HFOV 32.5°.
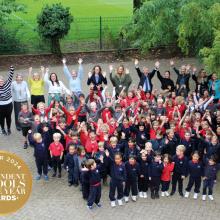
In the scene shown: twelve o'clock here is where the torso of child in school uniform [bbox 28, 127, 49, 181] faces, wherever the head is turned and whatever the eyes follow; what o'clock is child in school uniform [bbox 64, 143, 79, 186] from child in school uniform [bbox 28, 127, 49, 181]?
child in school uniform [bbox 64, 143, 79, 186] is roughly at 10 o'clock from child in school uniform [bbox 28, 127, 49, 181].

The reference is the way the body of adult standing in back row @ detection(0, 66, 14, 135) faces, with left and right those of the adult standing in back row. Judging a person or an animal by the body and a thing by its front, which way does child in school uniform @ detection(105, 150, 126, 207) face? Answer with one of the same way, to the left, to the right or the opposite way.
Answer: the same way

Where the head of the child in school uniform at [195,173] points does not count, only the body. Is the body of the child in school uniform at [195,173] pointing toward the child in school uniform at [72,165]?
no

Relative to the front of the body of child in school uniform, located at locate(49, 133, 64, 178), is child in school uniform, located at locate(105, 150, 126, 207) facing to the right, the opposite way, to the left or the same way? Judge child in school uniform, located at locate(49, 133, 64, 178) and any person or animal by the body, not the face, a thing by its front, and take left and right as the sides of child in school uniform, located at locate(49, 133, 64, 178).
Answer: the same way

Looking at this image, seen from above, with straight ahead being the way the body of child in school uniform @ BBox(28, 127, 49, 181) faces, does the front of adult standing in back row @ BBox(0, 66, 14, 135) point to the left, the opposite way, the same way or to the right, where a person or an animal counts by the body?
the same way

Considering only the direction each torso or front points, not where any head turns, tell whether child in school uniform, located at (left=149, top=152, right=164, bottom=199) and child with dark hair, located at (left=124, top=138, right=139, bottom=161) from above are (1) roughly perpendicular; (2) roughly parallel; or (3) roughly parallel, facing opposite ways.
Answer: roughly parallel

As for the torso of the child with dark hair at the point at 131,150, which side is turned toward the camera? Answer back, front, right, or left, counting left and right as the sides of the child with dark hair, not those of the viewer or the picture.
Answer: front

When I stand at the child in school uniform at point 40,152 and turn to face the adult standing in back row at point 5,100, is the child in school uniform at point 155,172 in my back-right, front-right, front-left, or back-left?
back-right

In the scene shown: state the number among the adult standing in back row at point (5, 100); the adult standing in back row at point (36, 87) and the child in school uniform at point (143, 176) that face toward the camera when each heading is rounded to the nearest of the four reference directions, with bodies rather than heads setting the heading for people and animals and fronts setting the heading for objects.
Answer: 3

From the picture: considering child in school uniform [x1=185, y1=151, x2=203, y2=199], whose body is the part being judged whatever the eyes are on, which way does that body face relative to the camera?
toward the camera

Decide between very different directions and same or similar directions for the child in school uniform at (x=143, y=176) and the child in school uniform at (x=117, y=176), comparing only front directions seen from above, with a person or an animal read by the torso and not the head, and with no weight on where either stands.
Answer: same or similar directions

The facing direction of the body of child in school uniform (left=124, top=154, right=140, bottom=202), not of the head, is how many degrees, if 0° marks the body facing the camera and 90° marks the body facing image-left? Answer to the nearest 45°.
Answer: approximately 0°

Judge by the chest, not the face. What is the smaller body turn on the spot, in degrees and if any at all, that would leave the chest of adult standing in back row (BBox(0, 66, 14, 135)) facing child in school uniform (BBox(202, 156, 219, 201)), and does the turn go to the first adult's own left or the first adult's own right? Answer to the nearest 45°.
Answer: approximately 45° to the first adult's own left

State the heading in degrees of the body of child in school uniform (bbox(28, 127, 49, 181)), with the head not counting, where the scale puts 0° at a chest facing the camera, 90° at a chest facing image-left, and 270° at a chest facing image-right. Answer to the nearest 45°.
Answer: approximately 0°

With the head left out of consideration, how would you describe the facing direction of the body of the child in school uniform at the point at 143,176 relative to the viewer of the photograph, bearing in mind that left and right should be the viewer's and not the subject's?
facing the viewer

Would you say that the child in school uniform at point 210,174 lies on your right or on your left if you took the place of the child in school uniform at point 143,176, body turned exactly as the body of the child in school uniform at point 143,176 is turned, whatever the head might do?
on your left

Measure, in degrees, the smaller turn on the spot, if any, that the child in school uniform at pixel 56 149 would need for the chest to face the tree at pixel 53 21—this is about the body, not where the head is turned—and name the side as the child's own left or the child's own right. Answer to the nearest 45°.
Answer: approximately 180°
